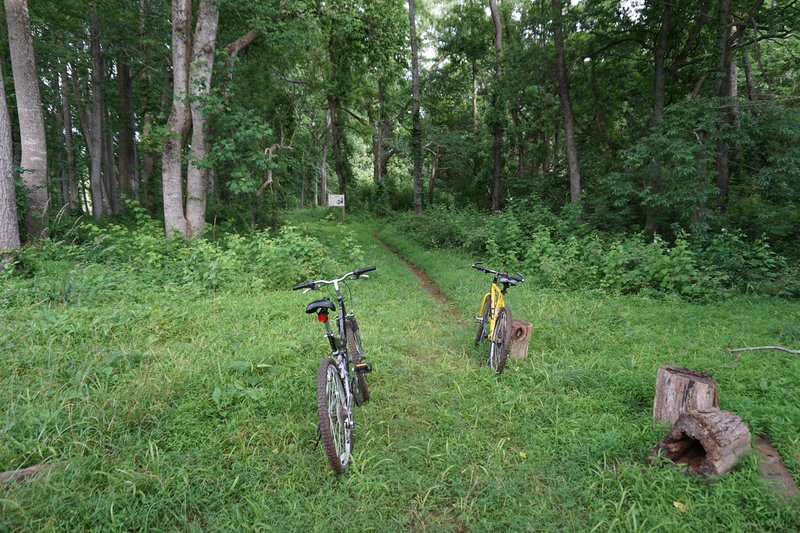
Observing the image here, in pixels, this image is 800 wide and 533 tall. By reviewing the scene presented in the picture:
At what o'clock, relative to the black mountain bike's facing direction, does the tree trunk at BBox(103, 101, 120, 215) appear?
The tree trunk is roughly at 11 o'clock from the black mountain bike.

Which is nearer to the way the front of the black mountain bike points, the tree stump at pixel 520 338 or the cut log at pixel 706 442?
the tree stump

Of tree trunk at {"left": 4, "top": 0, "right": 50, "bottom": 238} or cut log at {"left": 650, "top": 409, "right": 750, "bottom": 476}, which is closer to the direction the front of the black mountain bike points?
the tree trunk

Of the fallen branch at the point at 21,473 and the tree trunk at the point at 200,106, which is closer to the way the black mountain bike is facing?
the tree trunk

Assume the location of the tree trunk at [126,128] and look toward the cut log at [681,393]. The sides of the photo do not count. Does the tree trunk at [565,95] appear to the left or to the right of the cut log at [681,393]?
left

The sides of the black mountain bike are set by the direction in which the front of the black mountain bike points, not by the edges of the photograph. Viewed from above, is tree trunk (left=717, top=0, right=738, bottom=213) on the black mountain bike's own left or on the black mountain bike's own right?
on the black mountain bike's own right

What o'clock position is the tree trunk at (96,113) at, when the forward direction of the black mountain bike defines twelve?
The tree trunk is roughly at 11 o'clock from the black mountain bike.

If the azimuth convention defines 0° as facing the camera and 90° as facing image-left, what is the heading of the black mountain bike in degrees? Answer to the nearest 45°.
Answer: approximately 180°

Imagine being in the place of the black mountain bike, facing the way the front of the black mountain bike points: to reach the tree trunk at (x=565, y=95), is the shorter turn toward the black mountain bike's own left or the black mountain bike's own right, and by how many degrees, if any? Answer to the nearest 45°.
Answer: approximately 45° to the black mountain bike's own right

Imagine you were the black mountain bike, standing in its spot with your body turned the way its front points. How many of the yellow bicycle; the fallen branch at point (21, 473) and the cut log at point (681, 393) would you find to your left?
1

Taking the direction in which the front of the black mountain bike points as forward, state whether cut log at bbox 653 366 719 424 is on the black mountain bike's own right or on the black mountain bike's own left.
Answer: on the black mountain bike's own right
